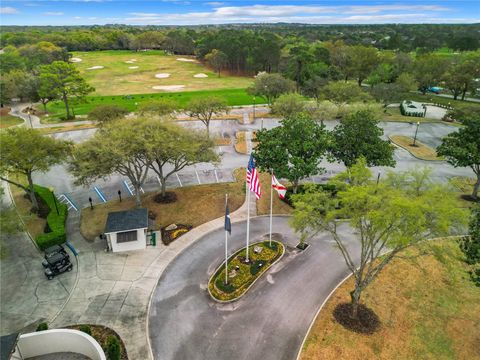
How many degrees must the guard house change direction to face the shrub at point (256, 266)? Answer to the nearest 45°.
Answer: approximately 45° to its left

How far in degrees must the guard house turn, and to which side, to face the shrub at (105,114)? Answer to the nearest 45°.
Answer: approximately 180°

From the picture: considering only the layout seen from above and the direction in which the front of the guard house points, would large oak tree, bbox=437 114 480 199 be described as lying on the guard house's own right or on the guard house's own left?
on the guard house's own left

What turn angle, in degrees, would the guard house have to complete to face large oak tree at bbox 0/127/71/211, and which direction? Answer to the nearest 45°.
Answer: approximately 135° to its right

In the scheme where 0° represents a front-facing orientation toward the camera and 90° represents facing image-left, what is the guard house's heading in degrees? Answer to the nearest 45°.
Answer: approximately 0°

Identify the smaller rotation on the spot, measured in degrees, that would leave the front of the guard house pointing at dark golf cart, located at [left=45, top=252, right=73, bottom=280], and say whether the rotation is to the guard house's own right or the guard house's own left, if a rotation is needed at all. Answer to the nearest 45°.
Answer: approximately 90° to the guard house's own right

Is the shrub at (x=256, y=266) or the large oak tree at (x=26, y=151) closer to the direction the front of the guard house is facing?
the shrub

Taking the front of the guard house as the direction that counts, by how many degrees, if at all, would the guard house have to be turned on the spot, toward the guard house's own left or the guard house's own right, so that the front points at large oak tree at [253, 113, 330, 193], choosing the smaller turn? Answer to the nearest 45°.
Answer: approximately 90° to the guard house's own left
